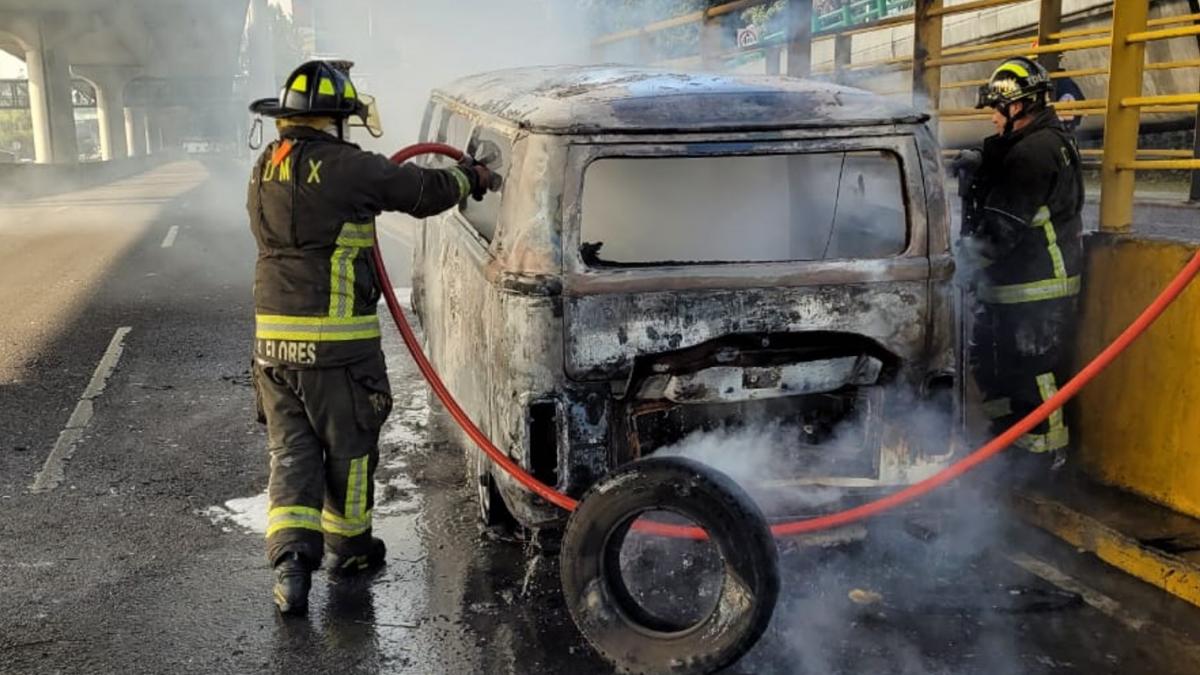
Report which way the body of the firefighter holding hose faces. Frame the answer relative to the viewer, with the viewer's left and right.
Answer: facing away from the viewer and to the right of the viewer

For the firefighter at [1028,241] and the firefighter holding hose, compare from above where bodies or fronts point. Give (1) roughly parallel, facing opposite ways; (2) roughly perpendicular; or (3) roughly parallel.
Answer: roughly perpendicular

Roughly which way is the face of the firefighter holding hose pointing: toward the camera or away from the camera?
away from the camera

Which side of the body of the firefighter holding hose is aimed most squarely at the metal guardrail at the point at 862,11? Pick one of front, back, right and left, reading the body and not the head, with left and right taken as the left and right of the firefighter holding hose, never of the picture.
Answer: front

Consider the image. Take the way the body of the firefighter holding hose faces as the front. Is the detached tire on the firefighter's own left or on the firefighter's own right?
on the firefighter's own right

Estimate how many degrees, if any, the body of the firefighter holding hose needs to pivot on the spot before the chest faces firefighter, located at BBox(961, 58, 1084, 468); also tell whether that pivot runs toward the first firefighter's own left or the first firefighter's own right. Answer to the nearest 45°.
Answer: approximately 45° to the first firefighter's own right

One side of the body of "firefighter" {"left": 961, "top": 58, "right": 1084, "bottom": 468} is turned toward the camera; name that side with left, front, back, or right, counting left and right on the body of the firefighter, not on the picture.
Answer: left

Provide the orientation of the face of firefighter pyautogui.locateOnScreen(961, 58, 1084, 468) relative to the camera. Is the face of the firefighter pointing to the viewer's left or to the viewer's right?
to the viewer's left

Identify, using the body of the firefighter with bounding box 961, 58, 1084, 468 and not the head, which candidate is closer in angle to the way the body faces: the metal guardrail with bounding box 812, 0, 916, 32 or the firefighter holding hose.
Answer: the firefighter holding hose

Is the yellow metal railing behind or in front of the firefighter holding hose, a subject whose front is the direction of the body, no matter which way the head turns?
in front

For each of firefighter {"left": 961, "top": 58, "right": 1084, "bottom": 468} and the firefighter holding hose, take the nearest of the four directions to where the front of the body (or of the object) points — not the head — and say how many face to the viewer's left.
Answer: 1
